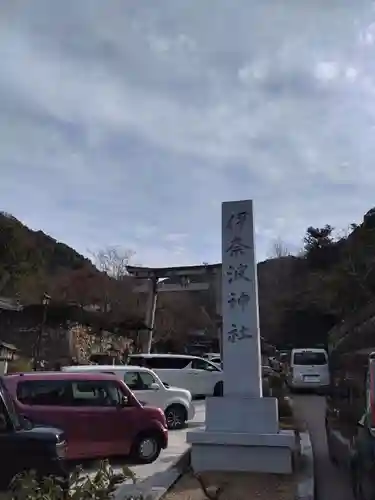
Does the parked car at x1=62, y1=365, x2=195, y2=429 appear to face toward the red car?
no

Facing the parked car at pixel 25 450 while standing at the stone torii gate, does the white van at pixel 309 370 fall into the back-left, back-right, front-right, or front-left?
front-left

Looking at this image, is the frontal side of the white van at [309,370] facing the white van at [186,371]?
no

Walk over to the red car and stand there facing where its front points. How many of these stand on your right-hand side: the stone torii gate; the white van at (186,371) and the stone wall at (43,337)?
0

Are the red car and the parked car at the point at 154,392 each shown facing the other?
no

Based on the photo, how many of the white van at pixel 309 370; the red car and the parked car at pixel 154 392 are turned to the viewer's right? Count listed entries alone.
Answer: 2

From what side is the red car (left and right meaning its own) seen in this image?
right

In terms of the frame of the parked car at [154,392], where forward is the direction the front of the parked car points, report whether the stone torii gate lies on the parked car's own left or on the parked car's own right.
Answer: on the parked car's own left

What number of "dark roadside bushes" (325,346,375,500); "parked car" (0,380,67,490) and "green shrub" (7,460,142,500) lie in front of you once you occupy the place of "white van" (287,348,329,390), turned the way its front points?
0

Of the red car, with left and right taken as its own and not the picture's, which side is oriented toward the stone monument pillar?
front

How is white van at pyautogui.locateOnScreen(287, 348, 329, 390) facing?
away from the camera

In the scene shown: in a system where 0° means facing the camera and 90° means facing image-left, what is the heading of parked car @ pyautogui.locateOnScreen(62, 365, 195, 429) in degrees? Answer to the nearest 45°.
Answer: approximately 270°

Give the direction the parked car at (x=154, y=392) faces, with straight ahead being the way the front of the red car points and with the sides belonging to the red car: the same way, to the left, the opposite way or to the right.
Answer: the same way
